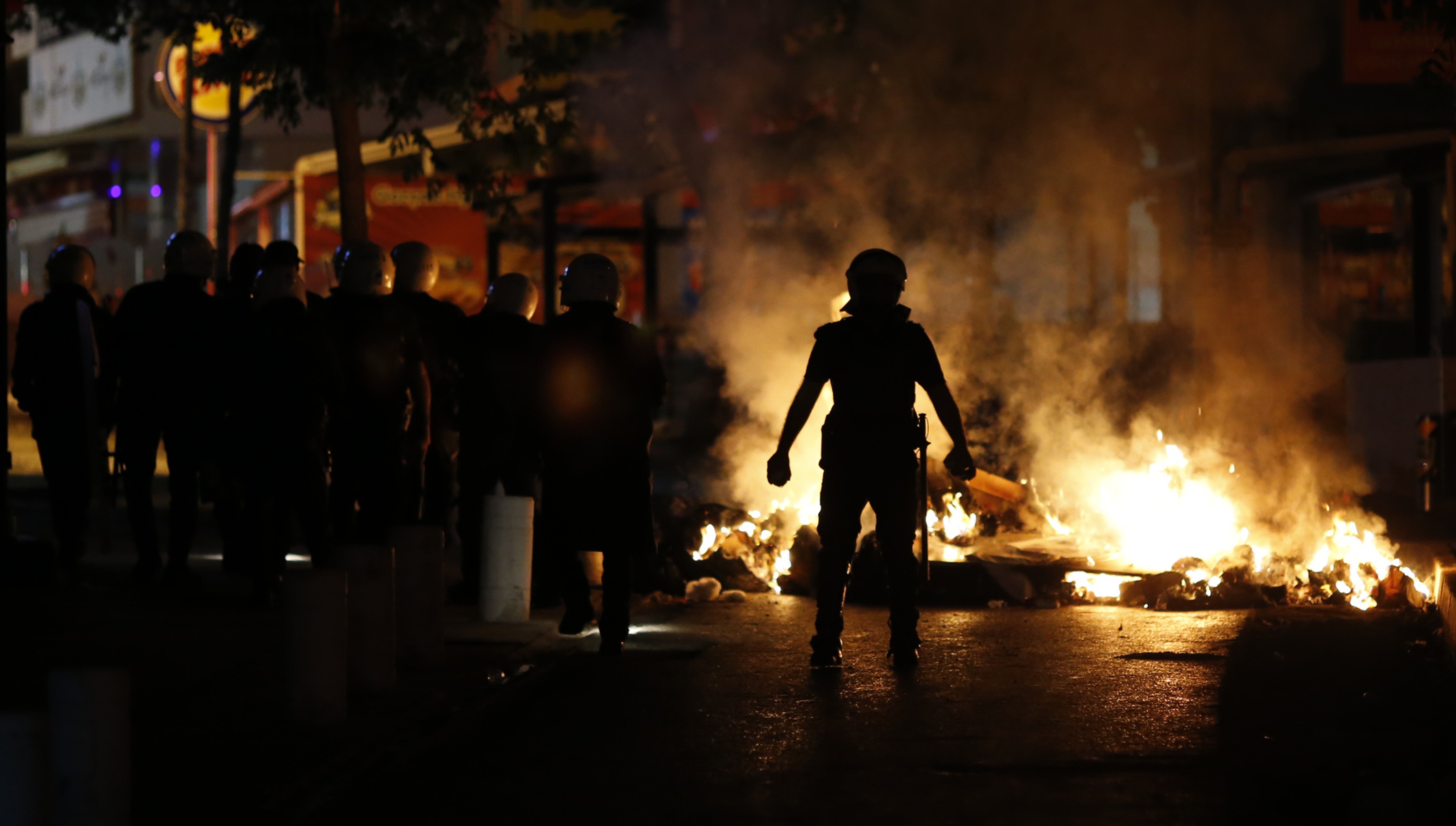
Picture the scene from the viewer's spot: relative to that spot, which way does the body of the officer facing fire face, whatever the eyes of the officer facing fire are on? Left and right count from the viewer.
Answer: facing away from the viewer

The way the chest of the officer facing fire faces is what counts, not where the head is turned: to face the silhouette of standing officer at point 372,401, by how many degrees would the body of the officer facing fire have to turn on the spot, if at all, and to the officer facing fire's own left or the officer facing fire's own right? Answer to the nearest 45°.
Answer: approximately 45° to the officer facing fire's own left

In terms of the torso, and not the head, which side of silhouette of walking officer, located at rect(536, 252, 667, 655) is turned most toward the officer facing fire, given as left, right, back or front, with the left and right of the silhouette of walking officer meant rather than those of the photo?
right

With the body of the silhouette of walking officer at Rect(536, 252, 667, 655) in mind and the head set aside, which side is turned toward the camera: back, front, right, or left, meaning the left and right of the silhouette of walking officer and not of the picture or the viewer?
back

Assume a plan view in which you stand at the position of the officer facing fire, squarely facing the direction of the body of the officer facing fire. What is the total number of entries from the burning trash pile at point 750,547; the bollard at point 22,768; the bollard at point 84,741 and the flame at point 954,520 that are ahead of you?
2

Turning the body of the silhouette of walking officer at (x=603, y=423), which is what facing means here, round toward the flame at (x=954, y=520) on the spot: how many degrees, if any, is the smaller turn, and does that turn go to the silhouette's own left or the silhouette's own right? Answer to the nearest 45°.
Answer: approximately 45° to the silhouette's own right

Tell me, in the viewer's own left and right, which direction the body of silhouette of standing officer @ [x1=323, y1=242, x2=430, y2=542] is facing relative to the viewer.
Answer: facing away from the viewer and to the right of the viewer
